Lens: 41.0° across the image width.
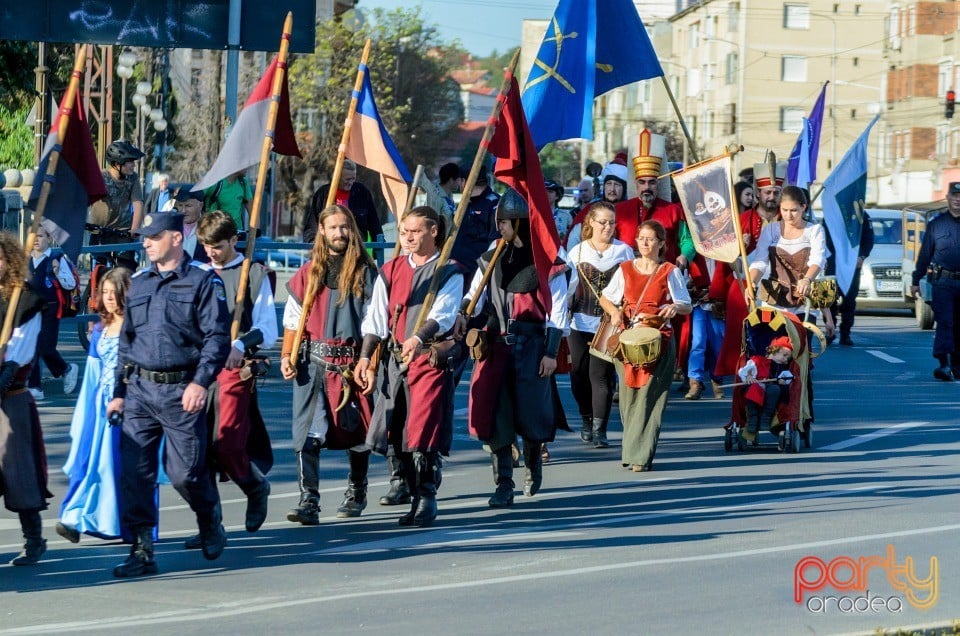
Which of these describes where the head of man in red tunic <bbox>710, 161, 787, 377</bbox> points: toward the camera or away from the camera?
toward the camera

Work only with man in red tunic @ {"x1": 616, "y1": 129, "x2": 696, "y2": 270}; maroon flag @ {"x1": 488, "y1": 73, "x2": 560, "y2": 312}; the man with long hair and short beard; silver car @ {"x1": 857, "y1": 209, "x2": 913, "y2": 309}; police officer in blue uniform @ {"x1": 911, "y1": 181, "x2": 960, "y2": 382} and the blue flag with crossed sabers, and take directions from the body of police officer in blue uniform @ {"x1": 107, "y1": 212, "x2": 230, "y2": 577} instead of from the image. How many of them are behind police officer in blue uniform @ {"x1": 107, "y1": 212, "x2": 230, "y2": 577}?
6

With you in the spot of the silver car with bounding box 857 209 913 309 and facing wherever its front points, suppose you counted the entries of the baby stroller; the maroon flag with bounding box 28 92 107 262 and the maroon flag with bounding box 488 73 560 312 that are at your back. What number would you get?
0

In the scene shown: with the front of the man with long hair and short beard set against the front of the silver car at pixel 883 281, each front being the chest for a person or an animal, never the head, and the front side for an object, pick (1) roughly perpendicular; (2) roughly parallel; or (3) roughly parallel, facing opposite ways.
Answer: roughly parallel

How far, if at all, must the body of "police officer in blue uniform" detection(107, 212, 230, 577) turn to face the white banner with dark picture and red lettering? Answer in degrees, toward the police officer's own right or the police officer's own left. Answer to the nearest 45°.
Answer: approximately 180°

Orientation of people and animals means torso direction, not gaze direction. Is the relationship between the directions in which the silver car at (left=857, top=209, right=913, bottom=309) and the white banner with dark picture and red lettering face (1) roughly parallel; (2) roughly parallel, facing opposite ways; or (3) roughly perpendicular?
roughly parallel

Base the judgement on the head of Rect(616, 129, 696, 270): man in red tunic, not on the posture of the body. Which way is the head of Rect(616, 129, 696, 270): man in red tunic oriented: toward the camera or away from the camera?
toward the camera

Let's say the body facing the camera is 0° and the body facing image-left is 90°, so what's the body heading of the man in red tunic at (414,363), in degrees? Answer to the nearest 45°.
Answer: approximately 45°

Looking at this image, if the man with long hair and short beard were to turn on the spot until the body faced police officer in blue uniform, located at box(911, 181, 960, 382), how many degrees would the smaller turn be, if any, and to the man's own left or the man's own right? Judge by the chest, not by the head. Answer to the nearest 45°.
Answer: approximately 135° to the man's own left

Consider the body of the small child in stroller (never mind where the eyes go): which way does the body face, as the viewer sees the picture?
toward the camera

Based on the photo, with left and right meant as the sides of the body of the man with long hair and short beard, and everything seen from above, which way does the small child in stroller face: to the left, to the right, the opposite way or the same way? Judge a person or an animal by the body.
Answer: the same way

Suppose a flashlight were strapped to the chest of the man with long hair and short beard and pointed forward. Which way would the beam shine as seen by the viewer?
toward the camera

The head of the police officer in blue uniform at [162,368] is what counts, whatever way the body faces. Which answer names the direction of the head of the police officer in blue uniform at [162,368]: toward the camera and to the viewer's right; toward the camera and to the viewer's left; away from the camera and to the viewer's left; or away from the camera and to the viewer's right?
toward the camera and to the viewer's left

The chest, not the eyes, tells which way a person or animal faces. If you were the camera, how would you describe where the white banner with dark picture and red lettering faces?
facing the viewer

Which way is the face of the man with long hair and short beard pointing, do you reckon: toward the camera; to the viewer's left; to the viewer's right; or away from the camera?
toward the camera

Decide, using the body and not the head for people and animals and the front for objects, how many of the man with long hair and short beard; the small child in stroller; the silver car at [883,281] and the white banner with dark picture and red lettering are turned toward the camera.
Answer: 4

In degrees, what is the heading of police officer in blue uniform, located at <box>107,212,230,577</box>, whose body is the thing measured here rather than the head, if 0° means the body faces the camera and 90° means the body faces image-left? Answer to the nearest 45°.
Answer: approximately 45°

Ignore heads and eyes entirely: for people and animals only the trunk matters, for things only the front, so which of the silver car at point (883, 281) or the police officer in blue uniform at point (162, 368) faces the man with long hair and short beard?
the silver car

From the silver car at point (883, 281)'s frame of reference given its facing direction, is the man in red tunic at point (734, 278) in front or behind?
in front

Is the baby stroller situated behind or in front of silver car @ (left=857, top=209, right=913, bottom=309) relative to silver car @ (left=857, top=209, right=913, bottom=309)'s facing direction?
in front
